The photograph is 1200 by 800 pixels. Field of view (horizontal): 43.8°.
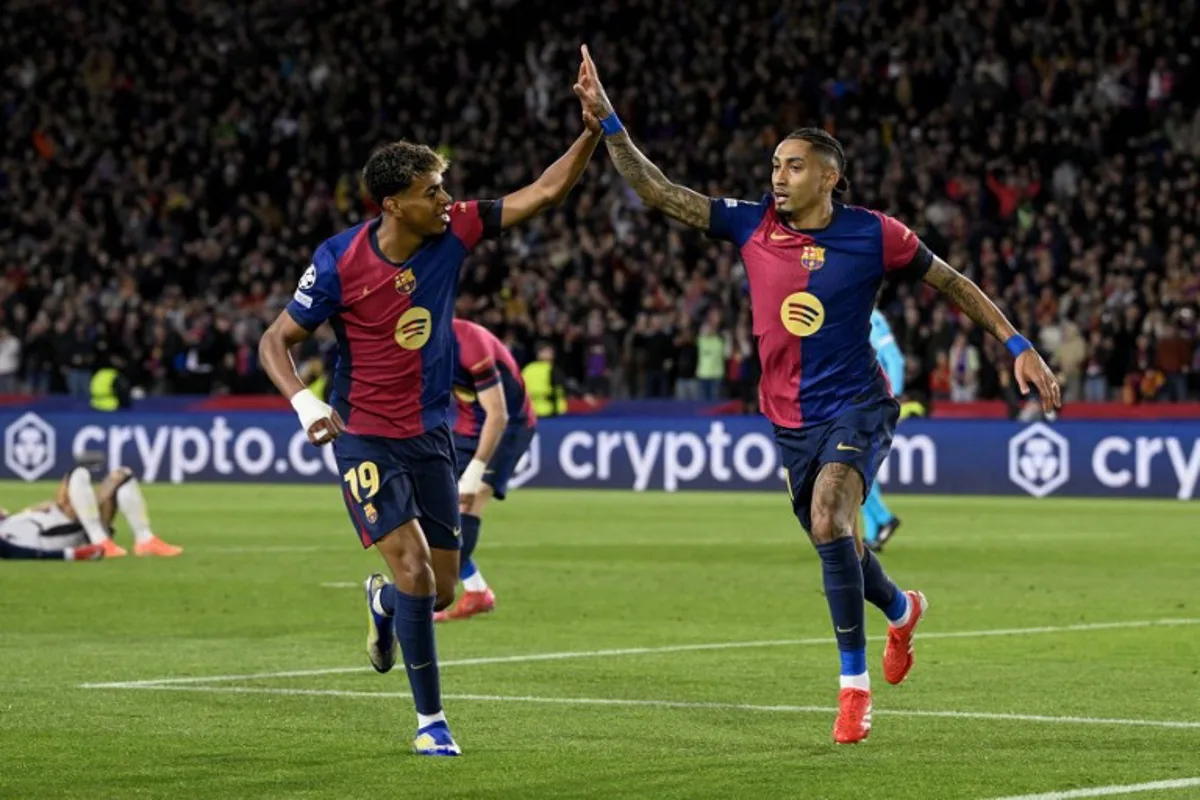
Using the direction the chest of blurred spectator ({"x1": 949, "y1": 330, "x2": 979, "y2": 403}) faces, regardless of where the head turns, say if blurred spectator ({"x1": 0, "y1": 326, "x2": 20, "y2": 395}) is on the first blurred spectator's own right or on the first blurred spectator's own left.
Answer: on the first blurred spectator's own right

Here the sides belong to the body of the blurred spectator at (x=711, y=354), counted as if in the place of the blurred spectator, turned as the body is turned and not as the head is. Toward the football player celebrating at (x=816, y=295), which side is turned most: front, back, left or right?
front

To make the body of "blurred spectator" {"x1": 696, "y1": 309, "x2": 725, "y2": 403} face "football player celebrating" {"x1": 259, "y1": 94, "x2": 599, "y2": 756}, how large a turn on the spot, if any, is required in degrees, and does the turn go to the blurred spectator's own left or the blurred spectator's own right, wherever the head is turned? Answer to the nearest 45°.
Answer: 0° — they already face them

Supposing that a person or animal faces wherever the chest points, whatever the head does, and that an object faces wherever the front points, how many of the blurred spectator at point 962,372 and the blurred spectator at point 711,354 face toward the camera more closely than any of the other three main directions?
2

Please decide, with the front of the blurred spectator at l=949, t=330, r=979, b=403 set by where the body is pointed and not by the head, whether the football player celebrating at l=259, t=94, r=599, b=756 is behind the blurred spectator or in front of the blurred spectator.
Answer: in front

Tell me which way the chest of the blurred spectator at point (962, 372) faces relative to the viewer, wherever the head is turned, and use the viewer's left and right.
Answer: facing the viewer

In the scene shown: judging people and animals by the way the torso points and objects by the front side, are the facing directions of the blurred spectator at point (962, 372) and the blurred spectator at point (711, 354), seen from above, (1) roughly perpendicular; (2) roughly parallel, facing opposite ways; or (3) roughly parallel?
roughly parallel

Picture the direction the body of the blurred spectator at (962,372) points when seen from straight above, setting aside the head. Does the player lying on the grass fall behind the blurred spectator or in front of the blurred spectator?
in front

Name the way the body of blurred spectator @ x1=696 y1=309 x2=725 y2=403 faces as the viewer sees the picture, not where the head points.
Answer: toward the camera

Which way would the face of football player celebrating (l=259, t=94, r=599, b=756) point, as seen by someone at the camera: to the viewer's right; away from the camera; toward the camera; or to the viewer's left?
to the viewer's right
